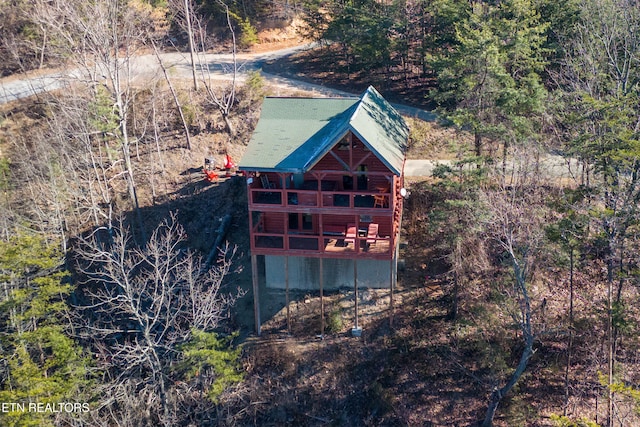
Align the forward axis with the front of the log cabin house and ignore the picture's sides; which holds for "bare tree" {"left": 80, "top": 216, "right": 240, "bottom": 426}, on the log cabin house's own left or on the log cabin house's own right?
on the log cabin house's own right

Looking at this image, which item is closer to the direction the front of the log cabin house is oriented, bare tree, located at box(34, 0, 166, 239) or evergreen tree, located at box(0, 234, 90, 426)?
the evergreen tree

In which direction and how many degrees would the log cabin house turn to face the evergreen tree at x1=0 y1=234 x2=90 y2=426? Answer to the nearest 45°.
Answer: approximately 90° to its right

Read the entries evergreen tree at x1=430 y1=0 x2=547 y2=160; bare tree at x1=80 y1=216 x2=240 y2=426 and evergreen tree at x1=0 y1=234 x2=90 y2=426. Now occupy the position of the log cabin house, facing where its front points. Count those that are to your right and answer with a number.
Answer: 2

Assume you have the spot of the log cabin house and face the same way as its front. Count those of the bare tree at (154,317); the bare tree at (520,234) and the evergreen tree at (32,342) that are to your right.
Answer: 2

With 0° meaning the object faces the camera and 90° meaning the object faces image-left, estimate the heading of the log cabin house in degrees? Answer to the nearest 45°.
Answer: approximately 0°

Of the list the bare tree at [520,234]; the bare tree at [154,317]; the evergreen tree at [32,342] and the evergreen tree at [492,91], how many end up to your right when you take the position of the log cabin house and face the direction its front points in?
2

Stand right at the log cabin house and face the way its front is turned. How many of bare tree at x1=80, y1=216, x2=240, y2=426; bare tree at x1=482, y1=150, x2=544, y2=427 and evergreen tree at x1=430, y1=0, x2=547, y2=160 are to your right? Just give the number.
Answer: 1

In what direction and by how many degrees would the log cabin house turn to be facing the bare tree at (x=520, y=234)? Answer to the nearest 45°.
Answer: approximately 45° to its left
